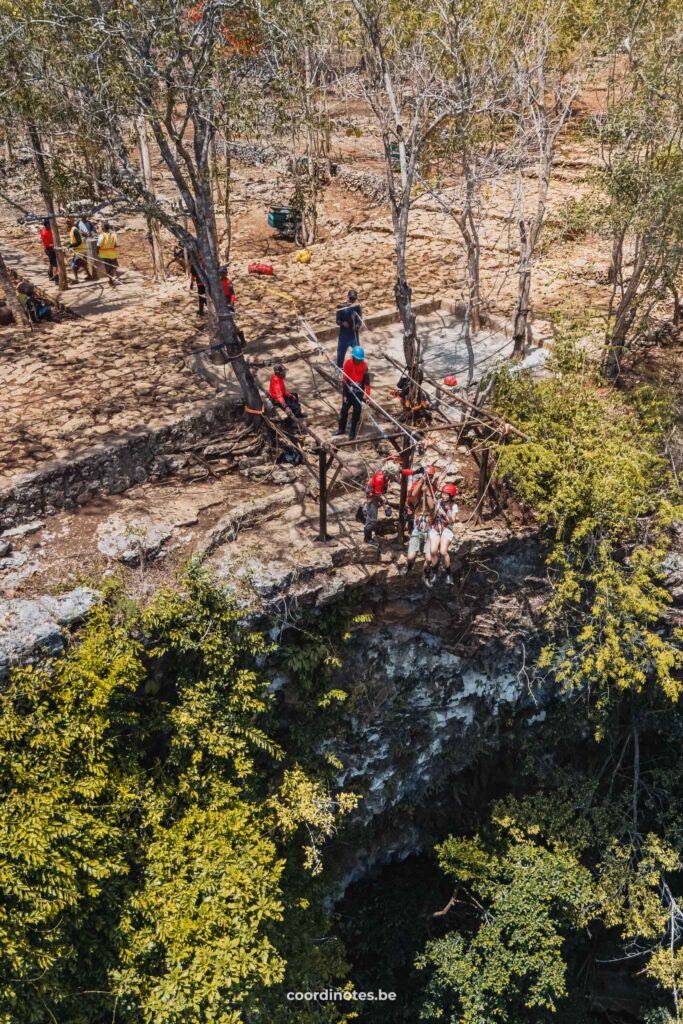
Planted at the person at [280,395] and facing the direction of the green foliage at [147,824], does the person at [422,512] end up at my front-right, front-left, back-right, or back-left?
front-left

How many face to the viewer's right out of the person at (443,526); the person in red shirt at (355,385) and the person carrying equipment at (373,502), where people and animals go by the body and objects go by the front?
1

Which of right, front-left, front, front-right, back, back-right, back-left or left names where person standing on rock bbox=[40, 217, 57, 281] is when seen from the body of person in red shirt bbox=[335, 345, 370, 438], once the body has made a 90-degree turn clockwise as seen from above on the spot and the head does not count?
front-right

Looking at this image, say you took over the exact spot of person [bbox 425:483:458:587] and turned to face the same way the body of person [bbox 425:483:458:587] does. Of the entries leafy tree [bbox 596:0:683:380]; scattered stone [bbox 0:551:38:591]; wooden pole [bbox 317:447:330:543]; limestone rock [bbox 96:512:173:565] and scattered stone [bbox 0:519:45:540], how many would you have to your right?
4

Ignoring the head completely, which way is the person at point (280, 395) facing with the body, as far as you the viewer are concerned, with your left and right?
facing the viewer and to the right of the viewer

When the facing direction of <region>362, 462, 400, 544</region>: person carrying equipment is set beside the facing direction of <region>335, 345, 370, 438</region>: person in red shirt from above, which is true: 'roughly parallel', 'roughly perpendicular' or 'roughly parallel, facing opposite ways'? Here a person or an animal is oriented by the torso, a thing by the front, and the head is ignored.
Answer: roughly perpendicular

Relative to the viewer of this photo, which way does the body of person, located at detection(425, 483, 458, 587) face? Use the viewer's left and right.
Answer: facing the viewer

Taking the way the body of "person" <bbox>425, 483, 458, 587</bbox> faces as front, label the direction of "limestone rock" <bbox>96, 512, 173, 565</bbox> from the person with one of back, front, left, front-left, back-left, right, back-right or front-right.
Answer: right

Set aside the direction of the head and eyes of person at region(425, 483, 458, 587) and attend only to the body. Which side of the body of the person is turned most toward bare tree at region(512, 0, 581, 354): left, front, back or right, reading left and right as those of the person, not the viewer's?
back

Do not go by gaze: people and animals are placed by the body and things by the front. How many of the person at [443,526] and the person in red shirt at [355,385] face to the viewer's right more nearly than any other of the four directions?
0

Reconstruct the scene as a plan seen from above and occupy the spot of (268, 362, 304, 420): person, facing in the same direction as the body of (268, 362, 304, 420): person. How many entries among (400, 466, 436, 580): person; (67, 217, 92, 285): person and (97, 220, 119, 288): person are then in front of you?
1

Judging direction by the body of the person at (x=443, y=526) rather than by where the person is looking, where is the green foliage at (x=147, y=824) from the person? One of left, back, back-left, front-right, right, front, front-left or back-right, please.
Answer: front-right
